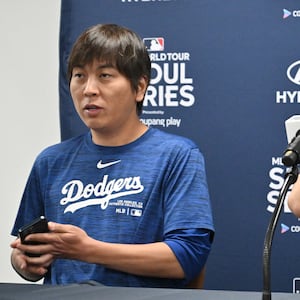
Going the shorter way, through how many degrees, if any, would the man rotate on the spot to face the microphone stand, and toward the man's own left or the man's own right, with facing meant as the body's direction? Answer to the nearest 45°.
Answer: approximately 45° to the man's own left

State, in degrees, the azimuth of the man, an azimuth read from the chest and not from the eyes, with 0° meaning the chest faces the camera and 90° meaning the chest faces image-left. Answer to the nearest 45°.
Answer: approximately 45°

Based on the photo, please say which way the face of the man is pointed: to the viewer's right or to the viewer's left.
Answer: to the viewer's left
